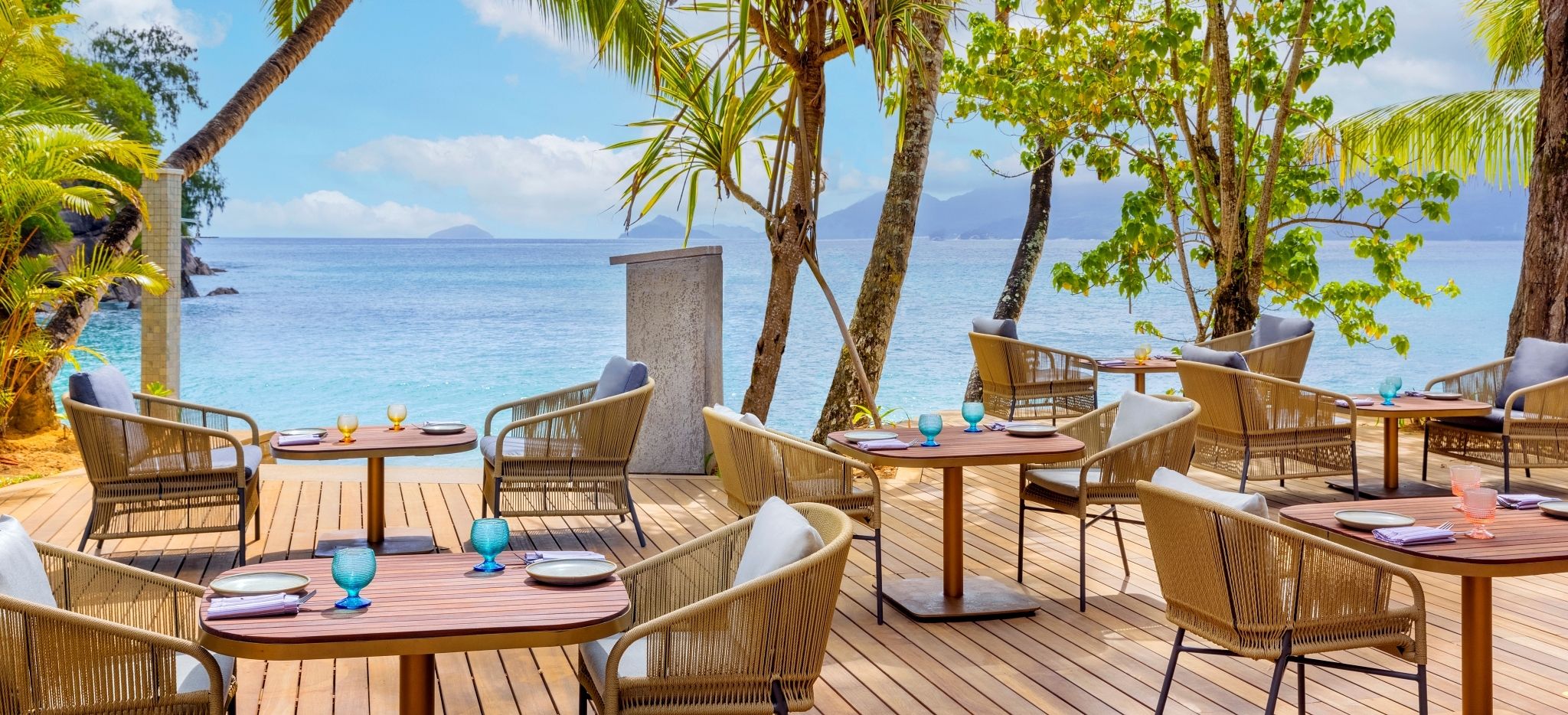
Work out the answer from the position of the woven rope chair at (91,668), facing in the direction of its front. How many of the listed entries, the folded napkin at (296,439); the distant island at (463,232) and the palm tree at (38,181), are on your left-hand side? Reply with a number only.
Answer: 3

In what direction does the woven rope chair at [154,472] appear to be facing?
to the viewer's right

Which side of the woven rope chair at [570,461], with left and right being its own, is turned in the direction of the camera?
left

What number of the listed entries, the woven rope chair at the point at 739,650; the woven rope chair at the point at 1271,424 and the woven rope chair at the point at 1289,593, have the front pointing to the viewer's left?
1

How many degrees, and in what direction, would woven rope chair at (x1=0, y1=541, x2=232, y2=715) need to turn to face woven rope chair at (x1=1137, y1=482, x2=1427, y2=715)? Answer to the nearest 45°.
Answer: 0° — it already faces it

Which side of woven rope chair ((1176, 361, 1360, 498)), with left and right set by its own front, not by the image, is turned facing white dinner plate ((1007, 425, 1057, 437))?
back

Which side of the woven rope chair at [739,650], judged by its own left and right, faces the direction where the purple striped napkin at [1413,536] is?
back

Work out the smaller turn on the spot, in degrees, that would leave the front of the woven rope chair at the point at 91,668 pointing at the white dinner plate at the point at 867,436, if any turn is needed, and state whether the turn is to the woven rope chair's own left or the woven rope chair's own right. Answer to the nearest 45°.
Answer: approximately 45° to the woven rope chair's own left

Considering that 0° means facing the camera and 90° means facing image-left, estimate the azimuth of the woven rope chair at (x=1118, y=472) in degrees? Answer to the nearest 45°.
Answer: approximately 45°

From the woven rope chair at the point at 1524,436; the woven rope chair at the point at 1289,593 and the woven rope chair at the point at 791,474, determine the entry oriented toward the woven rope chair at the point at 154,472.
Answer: the woven rope chair at the point at 1524,436

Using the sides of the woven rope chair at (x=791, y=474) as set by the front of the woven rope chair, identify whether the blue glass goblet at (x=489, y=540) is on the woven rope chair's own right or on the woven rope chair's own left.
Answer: on the woven rope chair's own right

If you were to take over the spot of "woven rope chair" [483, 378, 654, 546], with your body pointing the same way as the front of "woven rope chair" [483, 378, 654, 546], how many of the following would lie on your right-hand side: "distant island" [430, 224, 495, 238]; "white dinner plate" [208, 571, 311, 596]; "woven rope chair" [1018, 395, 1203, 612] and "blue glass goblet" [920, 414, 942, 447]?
1

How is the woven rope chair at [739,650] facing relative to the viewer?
to the viewer's left

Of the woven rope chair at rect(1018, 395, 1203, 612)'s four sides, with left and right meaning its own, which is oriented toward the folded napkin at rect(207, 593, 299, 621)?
front

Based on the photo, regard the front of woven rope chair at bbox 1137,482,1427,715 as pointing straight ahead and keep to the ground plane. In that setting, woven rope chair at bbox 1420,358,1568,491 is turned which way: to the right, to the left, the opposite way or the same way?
the opposite way

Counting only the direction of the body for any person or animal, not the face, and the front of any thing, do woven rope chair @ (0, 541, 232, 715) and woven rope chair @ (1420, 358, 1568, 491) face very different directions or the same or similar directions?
very different directions

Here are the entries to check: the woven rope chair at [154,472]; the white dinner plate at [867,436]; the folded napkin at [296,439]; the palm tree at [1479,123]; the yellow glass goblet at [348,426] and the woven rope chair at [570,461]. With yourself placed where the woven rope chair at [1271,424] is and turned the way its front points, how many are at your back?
5

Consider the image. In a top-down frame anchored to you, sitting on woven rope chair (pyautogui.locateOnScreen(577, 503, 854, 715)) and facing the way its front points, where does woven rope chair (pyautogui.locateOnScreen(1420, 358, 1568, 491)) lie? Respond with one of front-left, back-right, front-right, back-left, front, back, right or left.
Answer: back-right

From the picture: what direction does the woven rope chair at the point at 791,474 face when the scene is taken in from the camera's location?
facing to the right of the viewer

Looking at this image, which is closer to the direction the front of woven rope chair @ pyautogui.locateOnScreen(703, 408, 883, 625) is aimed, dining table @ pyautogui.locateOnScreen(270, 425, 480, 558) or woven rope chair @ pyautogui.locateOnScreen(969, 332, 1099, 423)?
the woven rope chair

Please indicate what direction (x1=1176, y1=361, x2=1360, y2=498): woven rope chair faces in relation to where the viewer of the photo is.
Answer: facing away from the viewer and to the right of the viewer

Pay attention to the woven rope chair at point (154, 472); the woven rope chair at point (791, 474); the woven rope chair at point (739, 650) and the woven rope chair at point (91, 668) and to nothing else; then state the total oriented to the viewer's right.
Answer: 3
